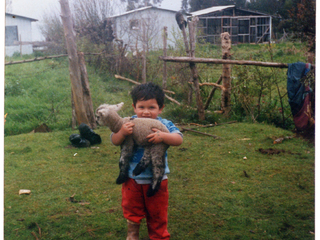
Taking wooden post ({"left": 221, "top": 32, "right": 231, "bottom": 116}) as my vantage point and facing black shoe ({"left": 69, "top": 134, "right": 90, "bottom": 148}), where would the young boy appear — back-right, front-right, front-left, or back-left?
front-left

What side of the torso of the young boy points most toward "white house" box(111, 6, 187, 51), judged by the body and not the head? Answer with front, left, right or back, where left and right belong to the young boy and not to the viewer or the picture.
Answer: back

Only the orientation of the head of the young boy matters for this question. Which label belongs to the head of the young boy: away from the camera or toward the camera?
toward the camera

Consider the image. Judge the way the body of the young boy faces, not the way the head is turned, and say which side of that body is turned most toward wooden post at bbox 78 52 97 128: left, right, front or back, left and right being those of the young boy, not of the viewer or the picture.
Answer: back

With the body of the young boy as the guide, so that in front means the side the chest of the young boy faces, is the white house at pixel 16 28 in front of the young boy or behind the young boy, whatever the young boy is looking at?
behind

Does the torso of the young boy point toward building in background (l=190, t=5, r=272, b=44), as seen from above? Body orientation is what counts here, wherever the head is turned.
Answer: no

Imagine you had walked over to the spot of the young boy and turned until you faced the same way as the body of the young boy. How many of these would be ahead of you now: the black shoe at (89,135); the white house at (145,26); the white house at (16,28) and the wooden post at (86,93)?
0

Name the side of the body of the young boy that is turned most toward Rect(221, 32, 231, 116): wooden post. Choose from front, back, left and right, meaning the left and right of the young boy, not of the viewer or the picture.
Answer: back

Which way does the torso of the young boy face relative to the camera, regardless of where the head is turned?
toward the camera

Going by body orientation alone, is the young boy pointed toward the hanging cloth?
no

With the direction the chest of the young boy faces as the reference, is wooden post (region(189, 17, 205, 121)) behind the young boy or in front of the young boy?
behind

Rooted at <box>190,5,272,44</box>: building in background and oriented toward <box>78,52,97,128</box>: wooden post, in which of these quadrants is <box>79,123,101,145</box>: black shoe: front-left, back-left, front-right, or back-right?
front-left
